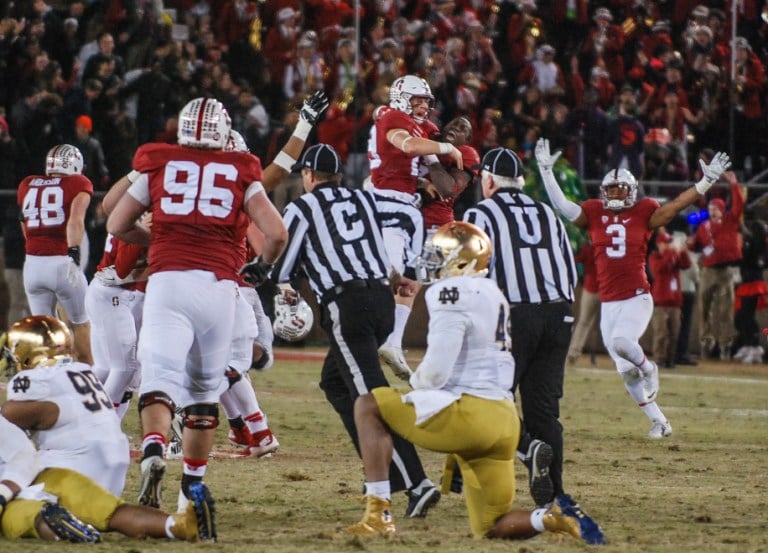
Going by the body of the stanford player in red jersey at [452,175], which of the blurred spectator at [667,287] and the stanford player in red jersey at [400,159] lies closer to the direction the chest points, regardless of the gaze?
the stanford player in red jersey

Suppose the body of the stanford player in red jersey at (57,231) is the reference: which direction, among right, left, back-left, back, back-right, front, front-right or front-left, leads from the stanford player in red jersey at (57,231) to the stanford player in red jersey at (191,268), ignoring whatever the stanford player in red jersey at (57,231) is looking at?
back-right

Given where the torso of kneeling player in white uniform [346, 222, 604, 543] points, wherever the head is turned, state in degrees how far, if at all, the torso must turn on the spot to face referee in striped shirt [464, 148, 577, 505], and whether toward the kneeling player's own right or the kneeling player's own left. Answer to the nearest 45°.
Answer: approximately 90° to the kneeling player's own right

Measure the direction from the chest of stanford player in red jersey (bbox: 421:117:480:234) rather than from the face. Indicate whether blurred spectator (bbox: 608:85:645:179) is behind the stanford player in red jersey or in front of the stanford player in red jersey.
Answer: behind

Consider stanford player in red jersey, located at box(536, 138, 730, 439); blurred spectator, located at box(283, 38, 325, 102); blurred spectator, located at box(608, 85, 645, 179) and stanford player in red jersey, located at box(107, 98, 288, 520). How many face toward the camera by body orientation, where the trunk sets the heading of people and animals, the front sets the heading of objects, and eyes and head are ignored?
3

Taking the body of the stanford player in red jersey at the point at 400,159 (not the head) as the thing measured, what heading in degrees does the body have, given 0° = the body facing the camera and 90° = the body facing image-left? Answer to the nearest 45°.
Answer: approximately 270°

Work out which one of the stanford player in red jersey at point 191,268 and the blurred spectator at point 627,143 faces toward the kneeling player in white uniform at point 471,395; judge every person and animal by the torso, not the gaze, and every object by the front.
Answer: the blurred spectator
